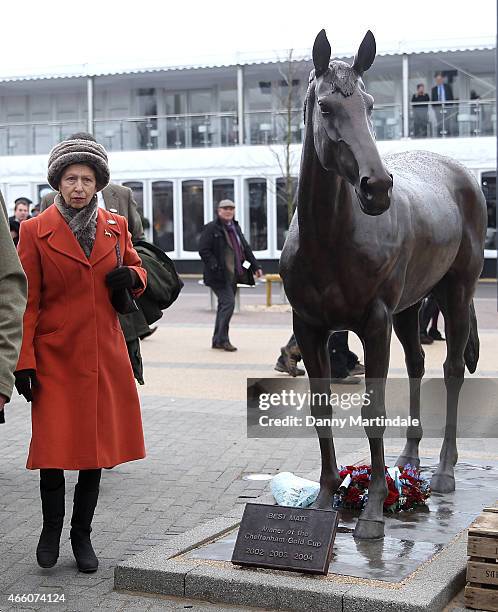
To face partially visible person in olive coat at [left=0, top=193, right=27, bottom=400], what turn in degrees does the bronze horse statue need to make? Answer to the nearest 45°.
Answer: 0° — it already faces them

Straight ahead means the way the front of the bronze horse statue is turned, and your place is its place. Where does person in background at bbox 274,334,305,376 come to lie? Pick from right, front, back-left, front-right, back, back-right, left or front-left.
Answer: back-right

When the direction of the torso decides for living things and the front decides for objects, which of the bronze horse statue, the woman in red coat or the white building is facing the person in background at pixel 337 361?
the white building

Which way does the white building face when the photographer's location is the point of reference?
facing the viewer

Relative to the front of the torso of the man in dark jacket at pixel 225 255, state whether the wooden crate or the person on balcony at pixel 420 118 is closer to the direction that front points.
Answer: the wooden crate

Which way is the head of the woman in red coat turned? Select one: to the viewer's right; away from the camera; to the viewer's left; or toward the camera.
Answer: toward the camera

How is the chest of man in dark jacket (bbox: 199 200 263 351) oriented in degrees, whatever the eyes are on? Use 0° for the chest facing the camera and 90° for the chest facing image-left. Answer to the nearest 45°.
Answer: approximately 315°

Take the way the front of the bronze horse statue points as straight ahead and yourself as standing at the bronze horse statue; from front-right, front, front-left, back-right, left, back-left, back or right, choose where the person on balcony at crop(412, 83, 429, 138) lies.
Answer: back-right

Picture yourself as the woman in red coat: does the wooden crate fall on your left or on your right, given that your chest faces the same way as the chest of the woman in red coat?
on your left

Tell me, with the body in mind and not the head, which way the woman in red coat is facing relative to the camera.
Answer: toward the camera

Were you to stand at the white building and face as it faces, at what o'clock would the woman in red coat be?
The woman in red coat is roughly at 12 o'clock from the white building.

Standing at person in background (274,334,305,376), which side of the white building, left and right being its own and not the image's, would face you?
front

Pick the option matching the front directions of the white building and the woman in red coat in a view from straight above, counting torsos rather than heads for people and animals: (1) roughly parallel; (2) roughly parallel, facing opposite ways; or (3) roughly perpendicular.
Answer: roughly parallel

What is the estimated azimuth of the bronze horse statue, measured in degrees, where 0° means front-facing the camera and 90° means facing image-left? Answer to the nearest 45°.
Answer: approximately 45°
